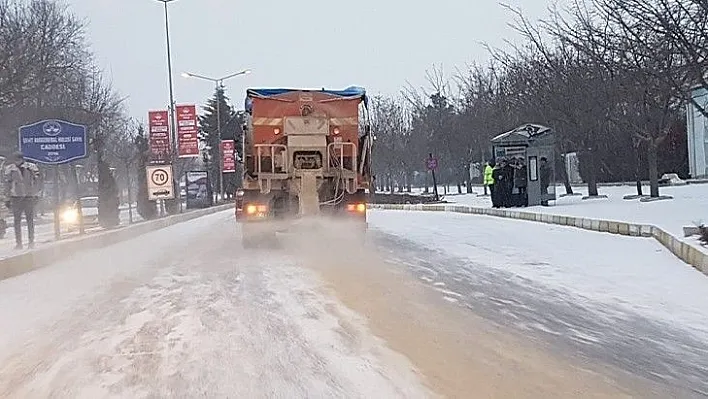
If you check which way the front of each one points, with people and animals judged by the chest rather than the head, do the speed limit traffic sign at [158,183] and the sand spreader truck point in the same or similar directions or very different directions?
very different directions

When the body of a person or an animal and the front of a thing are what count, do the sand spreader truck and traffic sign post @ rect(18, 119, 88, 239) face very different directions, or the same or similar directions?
very different directions

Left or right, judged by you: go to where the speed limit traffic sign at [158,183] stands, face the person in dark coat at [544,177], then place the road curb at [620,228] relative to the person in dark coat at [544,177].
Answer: right

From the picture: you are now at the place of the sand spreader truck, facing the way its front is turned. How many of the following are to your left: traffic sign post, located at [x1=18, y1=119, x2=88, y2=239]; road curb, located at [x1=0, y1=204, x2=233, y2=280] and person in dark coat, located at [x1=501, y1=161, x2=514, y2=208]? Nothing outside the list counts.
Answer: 2

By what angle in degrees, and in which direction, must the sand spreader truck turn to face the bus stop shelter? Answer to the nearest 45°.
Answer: approximately 45° to its right

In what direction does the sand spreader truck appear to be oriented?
away from the camera
